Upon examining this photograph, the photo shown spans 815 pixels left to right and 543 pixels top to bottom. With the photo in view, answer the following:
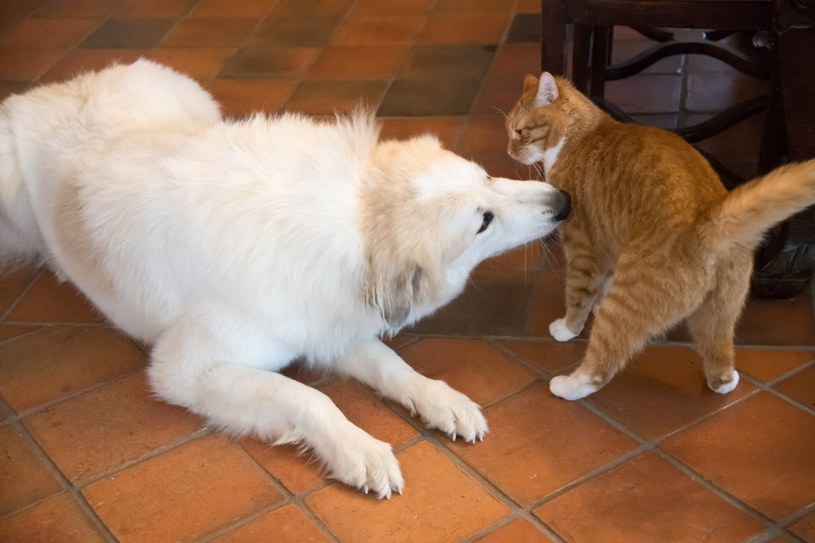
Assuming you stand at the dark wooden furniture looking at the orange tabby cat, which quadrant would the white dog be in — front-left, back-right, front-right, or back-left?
front-right

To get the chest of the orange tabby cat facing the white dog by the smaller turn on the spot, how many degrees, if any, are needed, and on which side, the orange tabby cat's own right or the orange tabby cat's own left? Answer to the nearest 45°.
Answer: approximately 45° to the orange tabby cat's own left

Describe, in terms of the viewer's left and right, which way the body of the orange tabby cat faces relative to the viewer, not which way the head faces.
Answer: facing away from the viewer and to the left of the viewer

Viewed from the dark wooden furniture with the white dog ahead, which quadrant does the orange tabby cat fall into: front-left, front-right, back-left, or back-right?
front-left

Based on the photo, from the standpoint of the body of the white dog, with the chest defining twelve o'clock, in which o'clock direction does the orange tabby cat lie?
The orange tabby cat is roughly at 11 o'clock from the white dog.

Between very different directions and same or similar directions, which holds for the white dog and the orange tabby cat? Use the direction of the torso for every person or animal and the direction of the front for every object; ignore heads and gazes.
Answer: very different directions

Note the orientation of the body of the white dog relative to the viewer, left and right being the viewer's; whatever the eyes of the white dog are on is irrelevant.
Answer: facing the viewer and to the right of the viewer
